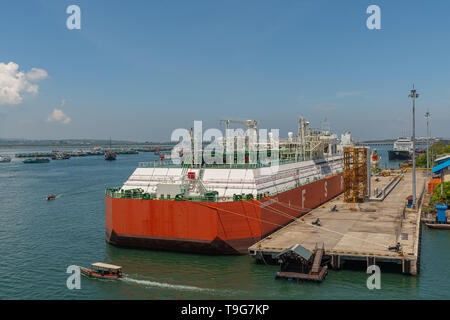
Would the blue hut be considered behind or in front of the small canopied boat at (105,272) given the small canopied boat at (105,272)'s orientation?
behind

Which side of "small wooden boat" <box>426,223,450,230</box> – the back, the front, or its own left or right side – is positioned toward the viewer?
left

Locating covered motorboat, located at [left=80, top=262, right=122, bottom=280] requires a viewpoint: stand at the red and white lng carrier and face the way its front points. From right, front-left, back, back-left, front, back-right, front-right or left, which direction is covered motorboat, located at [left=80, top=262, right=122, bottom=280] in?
front

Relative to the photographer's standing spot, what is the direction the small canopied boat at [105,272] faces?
facing to the left of the viewer

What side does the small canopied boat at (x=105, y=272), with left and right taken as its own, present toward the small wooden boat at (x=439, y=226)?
back

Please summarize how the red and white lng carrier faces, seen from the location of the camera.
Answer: facing the viewer and to the left of the viewer
